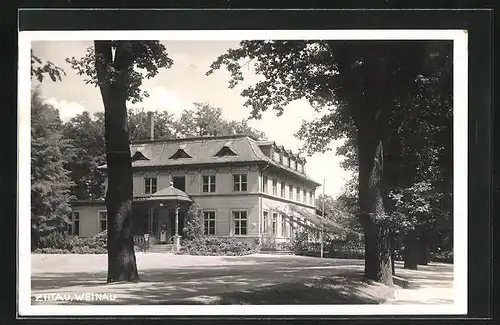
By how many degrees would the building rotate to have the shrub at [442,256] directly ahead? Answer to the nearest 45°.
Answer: approximately 90° to its left

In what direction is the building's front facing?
toward the camera

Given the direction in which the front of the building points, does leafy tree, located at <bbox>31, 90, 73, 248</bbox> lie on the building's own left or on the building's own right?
on the building's own right
